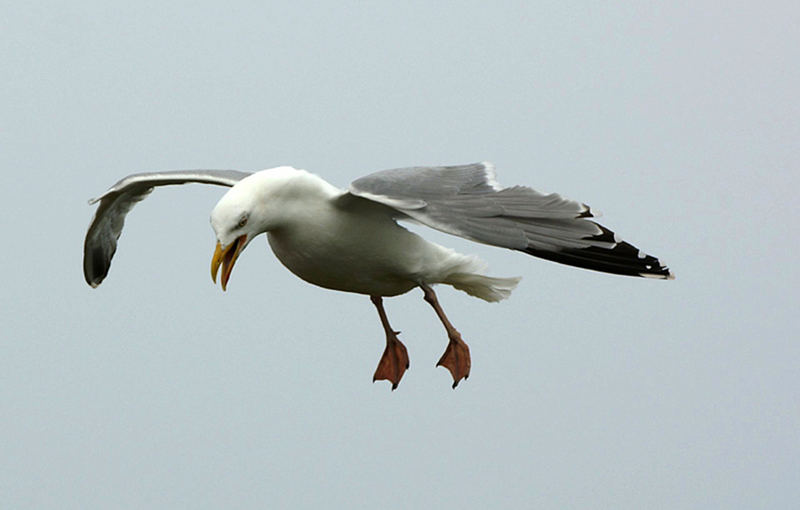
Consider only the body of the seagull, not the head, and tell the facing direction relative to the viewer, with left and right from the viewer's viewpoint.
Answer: facing the viewer and to the left of the viewer
